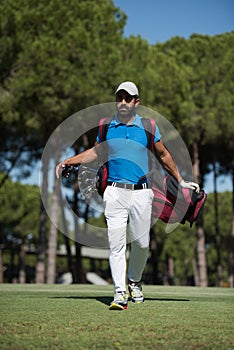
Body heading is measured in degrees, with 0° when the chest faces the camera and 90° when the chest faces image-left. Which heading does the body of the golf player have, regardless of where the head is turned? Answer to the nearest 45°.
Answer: approximately 0°
